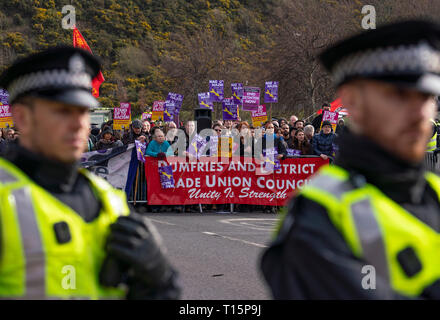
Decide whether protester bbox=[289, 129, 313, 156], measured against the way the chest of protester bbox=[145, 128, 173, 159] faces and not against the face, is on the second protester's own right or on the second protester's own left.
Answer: on the second protester's own left

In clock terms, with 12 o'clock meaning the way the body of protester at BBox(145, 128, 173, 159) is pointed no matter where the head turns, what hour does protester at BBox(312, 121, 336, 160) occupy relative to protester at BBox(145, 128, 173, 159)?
protester at BBox(312, 121, 336, 160) is roughly at 9 o'clock from protester at BBox(145, 128, 173, 159).

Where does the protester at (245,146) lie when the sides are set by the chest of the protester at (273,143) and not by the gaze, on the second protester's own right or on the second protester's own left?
on the second protester's own right

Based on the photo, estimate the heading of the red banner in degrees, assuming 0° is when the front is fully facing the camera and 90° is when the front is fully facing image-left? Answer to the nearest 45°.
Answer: approximately 0°

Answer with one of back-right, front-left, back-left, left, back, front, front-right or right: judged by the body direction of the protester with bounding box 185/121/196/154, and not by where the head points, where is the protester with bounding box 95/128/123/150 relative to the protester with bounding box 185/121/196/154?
right

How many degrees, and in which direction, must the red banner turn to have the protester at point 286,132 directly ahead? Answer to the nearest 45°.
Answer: approximately 135° to its left

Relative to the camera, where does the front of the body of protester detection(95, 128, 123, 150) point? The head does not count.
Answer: toward the camera

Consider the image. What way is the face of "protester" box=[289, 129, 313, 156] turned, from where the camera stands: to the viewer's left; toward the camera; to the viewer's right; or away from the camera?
toward the camera

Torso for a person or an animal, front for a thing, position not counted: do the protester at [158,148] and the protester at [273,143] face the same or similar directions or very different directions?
same or similar directions

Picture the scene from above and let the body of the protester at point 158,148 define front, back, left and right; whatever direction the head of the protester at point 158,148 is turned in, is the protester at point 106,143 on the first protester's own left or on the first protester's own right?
on the first protester's own right

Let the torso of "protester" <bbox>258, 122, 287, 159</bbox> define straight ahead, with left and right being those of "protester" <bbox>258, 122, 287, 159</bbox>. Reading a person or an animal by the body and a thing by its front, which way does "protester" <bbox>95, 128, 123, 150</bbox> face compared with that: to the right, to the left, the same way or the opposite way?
the same way

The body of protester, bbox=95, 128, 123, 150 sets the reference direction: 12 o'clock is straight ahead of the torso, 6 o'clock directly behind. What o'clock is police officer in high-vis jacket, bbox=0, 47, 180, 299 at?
The police officer in high-vis jacket is roughly at 12 o'clock from the protester.

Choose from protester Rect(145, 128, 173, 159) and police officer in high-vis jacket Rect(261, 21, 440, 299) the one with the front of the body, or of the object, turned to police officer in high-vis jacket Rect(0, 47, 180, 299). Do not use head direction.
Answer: the protester

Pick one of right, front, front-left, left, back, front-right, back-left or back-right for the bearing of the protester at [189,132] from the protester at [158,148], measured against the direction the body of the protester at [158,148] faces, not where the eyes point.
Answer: back-left

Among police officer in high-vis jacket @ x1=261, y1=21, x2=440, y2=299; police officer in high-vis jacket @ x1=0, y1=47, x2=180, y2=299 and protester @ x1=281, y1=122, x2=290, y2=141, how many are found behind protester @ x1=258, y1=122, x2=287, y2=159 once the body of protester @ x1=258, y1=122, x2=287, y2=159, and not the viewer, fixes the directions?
1

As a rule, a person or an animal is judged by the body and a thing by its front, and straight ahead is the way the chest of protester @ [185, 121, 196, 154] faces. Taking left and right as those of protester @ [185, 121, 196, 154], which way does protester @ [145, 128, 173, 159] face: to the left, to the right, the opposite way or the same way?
the same way
